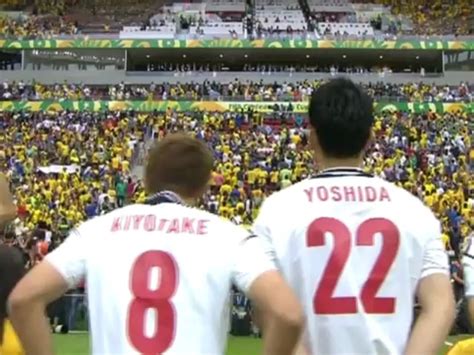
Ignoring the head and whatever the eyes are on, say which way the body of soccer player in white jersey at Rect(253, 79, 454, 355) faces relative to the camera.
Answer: away from the camera

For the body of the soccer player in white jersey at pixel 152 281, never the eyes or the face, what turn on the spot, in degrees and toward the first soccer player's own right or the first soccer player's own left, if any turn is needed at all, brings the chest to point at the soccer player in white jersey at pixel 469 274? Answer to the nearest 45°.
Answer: approximately 45° to the first soccer player's own right

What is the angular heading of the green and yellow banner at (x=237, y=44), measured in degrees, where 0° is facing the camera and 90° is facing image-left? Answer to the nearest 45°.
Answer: approximately 0°

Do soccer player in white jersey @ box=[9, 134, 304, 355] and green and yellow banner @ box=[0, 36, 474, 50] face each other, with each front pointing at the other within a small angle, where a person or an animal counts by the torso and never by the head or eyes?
yes

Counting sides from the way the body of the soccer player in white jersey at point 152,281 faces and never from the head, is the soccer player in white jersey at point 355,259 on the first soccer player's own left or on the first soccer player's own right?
on the first soccer player's own right

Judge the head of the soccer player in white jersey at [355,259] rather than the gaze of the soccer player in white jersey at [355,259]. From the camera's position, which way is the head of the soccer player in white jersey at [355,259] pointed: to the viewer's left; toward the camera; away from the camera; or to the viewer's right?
away from the camera

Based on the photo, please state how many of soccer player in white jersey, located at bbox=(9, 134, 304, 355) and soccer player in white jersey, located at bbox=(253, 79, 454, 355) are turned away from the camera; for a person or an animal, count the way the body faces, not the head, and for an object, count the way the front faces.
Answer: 2

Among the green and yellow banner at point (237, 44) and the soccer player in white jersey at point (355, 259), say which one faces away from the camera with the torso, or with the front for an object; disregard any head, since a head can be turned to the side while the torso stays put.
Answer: the soccer player in white jersey

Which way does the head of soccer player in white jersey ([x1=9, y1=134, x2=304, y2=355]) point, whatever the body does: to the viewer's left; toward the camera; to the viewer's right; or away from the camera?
away from the camera

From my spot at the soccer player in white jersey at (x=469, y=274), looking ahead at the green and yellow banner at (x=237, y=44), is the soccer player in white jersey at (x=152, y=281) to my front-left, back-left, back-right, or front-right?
back-left

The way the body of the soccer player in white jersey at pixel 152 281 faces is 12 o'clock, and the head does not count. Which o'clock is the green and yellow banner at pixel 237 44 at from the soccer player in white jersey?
The green and yellow banner is roughly at 12 o'clock from the soccer player in white jersey.

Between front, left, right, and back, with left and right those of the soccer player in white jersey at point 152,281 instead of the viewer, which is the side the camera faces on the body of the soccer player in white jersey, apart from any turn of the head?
back

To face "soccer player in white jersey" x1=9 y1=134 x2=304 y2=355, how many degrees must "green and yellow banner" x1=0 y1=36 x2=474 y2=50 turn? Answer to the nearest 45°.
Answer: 0° — it already faces them

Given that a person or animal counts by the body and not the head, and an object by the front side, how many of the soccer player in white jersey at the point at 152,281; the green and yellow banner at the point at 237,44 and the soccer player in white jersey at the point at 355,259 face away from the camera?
2

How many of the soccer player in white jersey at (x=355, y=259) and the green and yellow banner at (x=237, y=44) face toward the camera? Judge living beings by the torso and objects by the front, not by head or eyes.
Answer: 1

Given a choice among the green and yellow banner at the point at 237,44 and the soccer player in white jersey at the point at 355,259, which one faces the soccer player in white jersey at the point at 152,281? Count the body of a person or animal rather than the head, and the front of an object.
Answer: the green and yellow banner
